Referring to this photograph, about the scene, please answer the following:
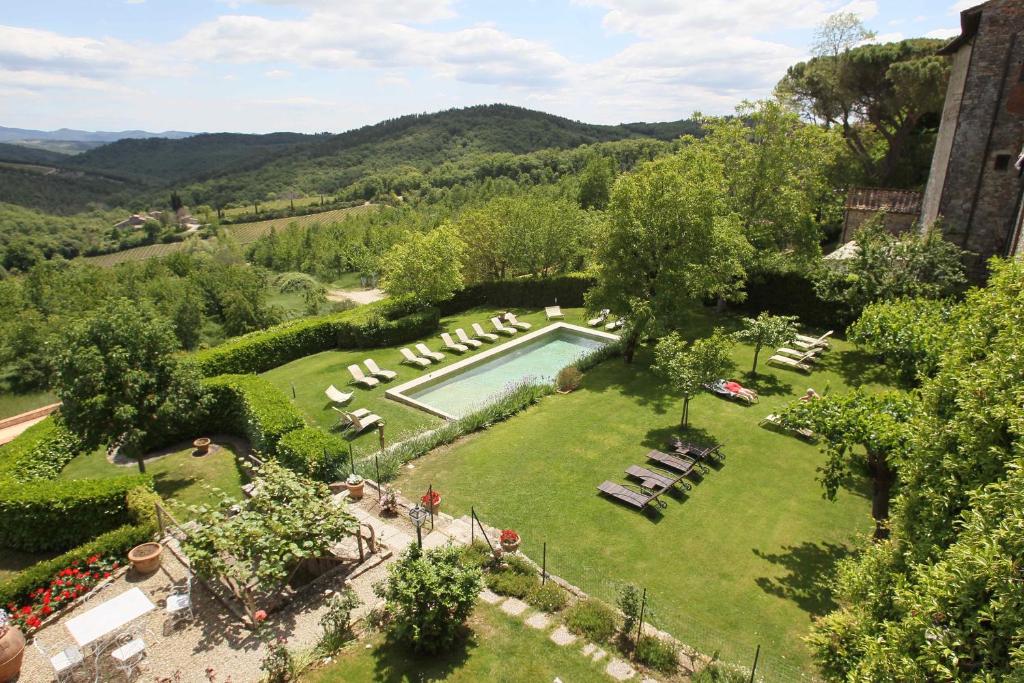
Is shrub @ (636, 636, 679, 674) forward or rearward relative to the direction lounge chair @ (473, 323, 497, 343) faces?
forward

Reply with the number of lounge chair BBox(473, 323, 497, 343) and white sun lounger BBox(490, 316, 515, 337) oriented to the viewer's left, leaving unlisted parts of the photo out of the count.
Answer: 0

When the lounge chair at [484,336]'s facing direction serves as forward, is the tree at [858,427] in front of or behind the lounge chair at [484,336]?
in front

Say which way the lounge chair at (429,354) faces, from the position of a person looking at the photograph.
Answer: facing the viewer and to the right of the viewer

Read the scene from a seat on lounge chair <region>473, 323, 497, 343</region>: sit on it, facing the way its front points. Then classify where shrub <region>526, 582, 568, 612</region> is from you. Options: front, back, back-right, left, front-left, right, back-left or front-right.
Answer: front-right

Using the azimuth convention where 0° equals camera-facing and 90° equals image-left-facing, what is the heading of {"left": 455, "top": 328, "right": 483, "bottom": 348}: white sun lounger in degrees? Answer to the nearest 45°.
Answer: approximately 315°

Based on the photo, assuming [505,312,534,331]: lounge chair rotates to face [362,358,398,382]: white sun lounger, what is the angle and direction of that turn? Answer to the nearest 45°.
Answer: approximately 90° to its right

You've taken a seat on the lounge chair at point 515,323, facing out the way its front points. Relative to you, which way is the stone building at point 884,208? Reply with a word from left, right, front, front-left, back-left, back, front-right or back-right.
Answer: front-left

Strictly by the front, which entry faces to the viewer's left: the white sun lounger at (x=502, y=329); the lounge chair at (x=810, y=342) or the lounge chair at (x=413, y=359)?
the lounge chair at (x=810, y=342)

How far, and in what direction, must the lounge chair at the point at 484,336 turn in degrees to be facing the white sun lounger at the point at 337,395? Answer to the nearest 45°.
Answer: approximately 90° to its right

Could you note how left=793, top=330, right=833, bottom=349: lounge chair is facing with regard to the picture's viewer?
facing to the left of the viewer

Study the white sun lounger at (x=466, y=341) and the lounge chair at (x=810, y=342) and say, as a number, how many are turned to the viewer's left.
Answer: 1

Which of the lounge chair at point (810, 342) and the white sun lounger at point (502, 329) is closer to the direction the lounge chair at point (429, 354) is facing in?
the lounge chair

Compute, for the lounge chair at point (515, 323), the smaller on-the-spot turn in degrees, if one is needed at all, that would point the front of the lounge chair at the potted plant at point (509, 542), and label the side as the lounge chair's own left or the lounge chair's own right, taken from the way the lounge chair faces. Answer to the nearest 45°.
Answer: approximately 45° to the lounge chair's own right
